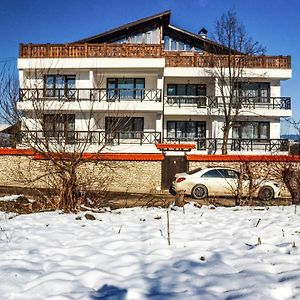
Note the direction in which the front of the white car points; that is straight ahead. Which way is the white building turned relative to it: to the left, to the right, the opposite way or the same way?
to the right

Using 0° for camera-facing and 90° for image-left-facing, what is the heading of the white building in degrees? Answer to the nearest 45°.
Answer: approximately 0°

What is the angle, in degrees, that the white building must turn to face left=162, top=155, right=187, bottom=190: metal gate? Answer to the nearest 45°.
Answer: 0° — it already faces it

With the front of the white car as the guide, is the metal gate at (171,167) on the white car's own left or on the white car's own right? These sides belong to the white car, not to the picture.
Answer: on the white car's own left
